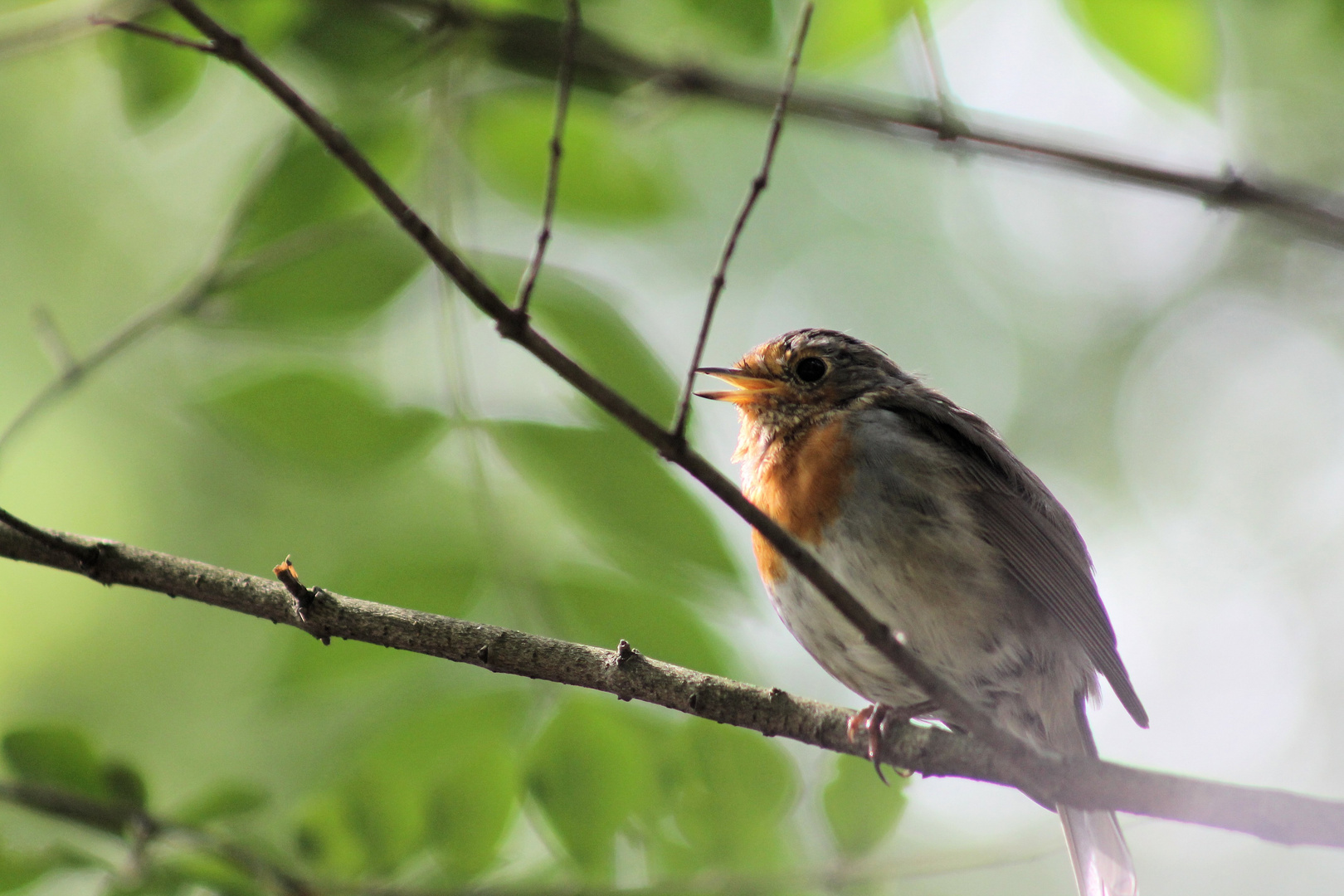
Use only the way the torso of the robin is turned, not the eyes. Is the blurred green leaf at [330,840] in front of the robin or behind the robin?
in front

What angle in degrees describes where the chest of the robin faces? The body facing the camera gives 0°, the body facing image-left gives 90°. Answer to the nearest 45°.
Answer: approximately 90°
